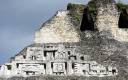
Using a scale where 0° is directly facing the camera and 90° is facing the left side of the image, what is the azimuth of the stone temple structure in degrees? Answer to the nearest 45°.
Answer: approximately 0°
